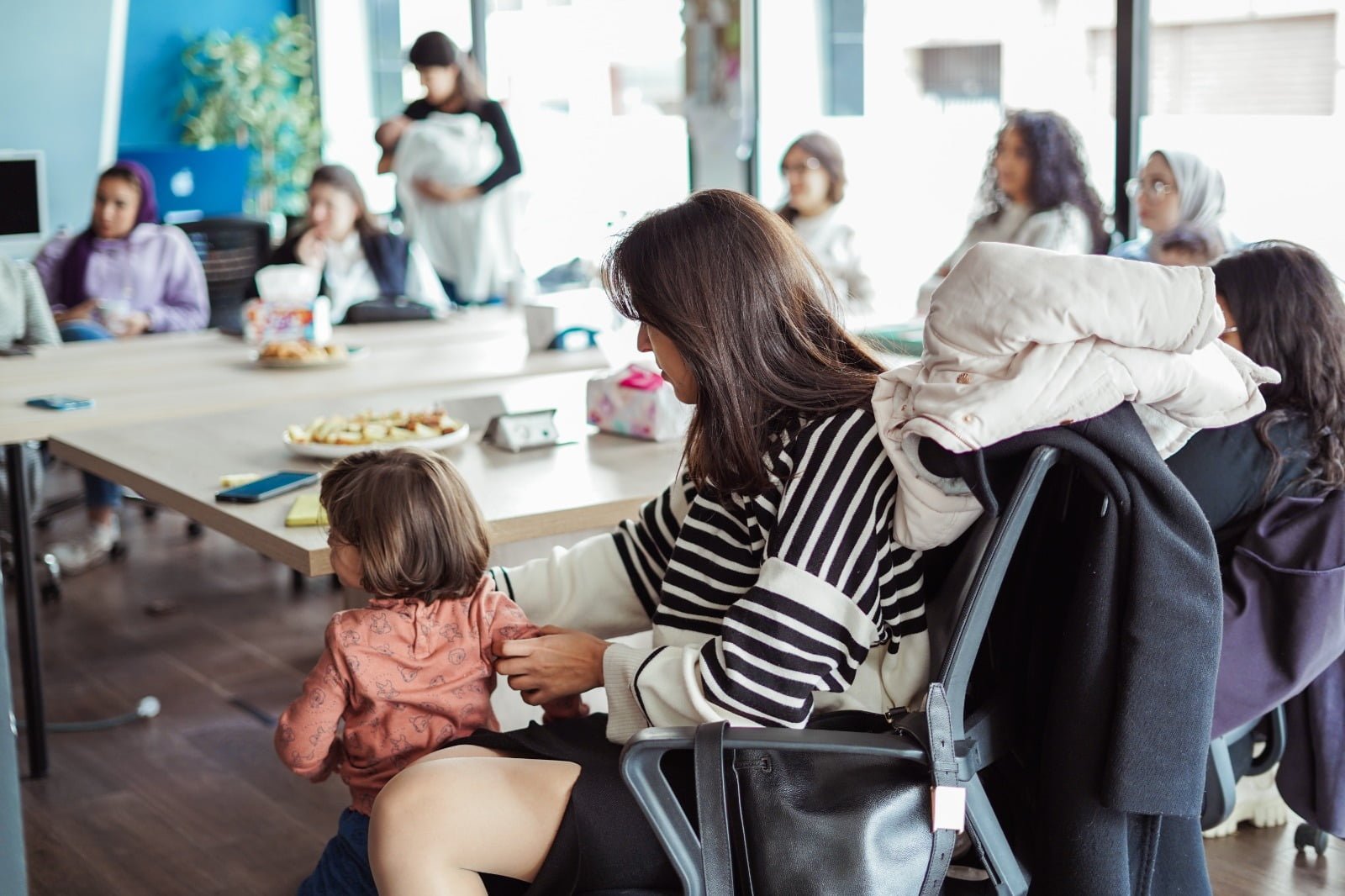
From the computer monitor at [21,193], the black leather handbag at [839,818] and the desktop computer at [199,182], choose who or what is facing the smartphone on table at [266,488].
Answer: the computer monitor

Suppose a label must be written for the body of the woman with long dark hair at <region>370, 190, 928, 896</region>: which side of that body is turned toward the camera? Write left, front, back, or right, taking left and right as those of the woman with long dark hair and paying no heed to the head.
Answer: left

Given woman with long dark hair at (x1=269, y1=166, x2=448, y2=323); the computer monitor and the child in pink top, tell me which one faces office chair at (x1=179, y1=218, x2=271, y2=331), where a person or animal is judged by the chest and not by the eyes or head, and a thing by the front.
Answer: the child in pink top

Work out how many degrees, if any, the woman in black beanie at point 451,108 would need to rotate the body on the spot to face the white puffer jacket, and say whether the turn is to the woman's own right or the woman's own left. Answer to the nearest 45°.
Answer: approximately 45° to the woman's own left

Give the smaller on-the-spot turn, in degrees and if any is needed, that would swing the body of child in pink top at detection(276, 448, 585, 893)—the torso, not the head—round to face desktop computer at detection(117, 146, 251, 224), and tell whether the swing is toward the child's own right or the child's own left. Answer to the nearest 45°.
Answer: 0° — they already face it

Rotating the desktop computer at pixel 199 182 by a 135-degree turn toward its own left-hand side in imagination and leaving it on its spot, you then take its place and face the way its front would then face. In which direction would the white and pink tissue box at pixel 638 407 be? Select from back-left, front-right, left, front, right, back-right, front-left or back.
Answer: front-left

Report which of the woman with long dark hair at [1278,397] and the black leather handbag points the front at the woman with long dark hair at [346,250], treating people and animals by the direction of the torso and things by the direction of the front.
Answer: the woman with long dark hair at [1278,397]

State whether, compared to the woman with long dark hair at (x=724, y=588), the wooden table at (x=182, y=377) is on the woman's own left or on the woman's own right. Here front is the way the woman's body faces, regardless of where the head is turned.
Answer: on the woman's own right

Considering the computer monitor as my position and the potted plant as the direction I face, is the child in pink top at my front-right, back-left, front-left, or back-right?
back-right

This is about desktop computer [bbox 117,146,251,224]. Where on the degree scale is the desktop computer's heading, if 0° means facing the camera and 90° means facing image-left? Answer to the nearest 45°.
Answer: approximately 180°

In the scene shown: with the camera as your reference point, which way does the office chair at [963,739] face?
facing to the left of the viewer

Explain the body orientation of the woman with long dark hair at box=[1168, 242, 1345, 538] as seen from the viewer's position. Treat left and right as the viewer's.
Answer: facing away from the viewer and to the left of the viewer

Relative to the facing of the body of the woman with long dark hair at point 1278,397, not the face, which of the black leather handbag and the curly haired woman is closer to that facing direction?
the curly haired woman

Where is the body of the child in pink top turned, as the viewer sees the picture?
away from the camera

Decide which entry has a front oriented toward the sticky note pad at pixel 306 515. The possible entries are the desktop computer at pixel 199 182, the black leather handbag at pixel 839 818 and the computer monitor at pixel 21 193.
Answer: the computer monitor

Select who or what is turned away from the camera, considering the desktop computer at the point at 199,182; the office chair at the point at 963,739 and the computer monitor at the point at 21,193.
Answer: the desktop computer

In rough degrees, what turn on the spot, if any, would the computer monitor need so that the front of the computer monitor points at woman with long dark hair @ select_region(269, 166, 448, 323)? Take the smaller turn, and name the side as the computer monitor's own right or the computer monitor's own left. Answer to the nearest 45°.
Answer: approximately 90° to the computer monitor's own left

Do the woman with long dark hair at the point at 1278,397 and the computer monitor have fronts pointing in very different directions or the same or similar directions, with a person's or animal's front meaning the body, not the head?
very different directions
